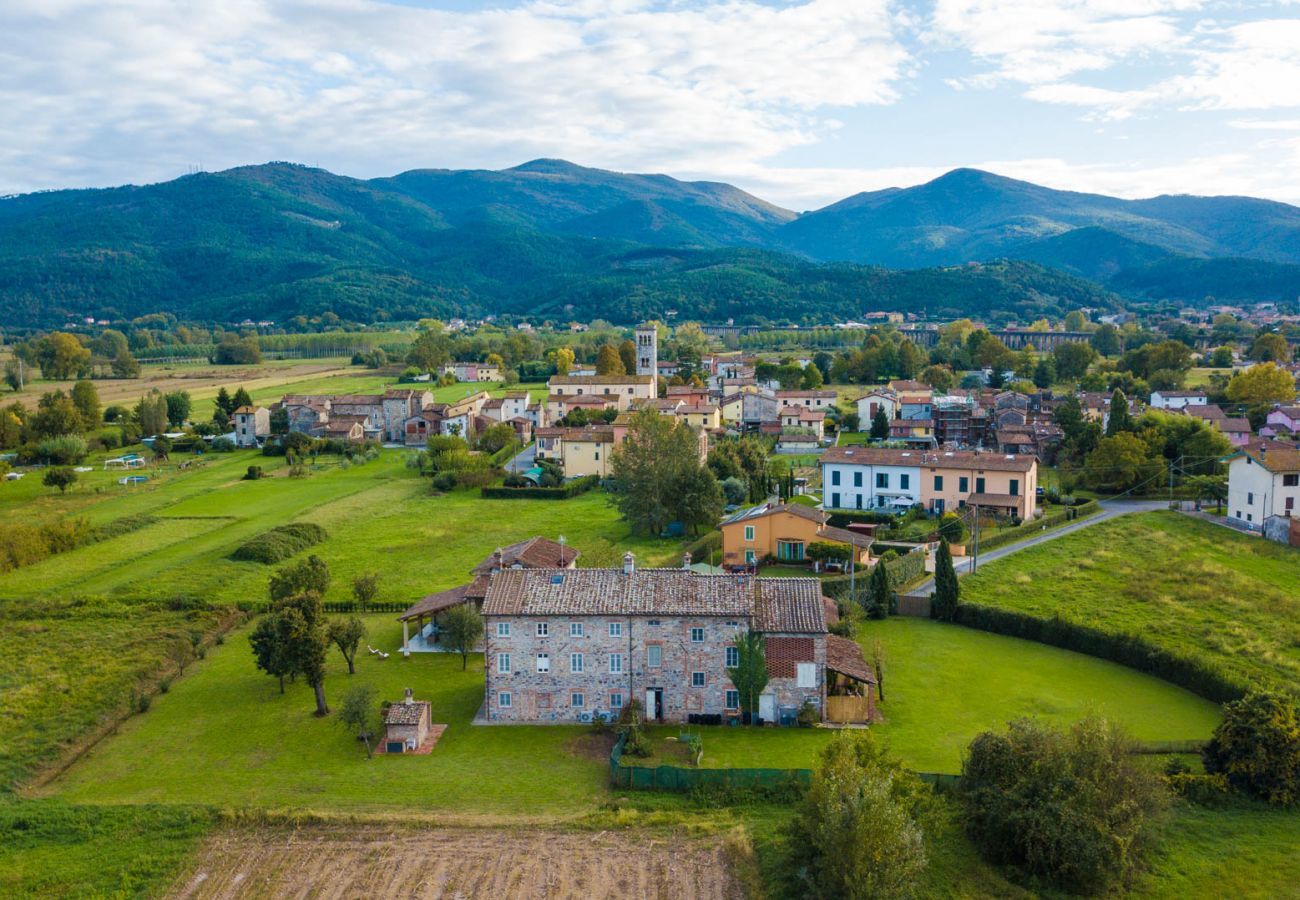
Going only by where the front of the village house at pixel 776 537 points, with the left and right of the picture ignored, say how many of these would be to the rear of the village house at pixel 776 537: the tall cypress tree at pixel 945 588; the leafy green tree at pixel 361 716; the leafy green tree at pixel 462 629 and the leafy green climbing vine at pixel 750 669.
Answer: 0

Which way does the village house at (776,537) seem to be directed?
toward the camera

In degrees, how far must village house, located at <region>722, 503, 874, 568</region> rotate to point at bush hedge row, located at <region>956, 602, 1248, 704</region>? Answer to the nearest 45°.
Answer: approximately 45° to its left

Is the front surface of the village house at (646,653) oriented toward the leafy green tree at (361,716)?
no

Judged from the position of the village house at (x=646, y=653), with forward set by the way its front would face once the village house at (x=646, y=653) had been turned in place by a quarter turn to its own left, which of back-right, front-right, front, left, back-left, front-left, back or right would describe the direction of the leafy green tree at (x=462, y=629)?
back-left

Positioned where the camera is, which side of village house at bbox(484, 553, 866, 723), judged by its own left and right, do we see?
front

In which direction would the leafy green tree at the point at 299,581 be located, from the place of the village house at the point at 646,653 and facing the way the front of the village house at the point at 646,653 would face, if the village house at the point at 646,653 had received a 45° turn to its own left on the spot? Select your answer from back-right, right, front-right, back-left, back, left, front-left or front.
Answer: back

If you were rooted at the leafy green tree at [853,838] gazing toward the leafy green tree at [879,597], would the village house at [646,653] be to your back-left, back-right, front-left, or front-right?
front-left

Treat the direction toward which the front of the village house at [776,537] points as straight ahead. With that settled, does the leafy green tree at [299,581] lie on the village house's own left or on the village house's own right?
on the village house's own right

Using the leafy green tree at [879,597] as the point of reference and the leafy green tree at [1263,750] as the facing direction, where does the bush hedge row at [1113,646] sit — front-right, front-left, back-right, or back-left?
front-left

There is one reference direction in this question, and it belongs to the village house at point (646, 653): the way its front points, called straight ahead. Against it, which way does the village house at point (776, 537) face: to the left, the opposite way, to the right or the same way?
the same way

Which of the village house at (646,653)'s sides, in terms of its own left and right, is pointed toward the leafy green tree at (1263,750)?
left

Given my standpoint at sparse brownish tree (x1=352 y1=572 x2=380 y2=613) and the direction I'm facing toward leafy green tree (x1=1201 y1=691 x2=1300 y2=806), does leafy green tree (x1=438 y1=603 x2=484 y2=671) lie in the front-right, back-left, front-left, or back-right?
front-right

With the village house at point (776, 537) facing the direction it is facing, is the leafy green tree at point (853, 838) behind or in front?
in front

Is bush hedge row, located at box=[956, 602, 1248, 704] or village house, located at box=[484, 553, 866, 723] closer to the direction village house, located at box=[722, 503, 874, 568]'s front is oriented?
the village house

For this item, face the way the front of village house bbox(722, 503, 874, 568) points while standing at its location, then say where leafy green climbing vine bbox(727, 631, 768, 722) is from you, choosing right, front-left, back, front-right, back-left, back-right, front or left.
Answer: front

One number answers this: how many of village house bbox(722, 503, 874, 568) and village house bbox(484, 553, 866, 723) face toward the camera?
2

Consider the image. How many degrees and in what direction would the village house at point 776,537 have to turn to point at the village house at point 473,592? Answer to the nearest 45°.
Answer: approximately 45° to its right

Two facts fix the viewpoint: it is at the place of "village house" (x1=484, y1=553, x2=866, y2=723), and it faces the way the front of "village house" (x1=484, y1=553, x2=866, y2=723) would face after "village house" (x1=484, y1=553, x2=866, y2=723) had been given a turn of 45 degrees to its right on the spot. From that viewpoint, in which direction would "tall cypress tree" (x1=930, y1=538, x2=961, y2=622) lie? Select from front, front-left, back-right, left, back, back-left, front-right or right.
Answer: back
